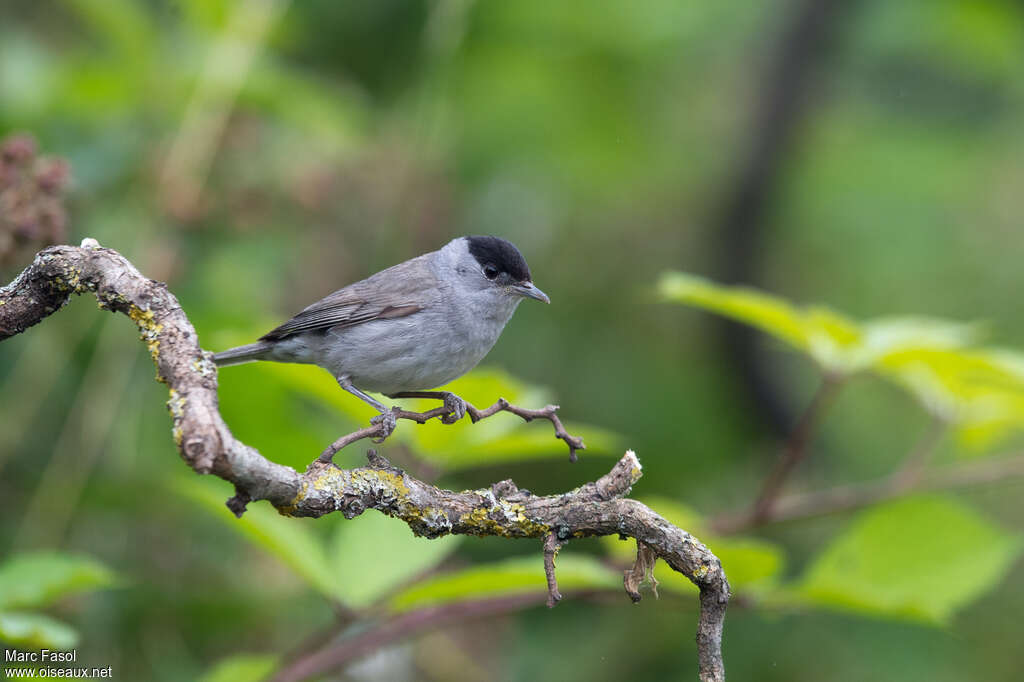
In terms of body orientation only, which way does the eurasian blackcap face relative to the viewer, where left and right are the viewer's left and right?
facing to the right of the viewer
